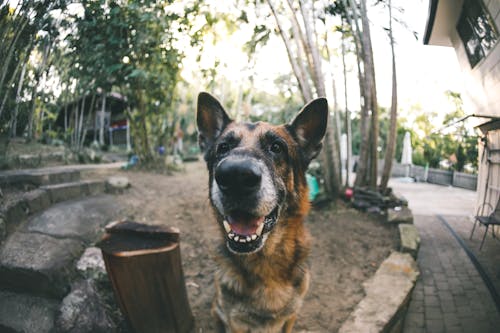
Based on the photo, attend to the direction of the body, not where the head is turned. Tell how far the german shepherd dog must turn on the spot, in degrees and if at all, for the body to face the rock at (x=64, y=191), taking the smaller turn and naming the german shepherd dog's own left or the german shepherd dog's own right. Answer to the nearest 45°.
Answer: approximately 135° to the german shepherd dog's own right

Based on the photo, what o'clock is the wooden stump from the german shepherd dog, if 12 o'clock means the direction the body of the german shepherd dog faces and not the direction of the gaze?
The wooden stump is roughly at 3 o'clock from the german shepherd dog.

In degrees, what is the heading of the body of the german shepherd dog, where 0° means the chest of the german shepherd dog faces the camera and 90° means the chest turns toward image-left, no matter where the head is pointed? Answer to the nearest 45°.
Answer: approximately 0°

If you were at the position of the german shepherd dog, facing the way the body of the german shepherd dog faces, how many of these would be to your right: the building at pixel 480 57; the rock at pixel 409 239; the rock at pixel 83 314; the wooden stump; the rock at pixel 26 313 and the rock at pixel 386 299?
3

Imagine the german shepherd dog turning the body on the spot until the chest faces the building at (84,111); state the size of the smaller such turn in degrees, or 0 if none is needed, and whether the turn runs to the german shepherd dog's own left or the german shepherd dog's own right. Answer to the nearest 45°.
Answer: approximately 135° to the german shepherd dog's own right

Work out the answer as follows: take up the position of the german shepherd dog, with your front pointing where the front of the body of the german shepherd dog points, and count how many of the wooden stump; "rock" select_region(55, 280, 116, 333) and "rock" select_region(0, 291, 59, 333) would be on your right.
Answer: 3
